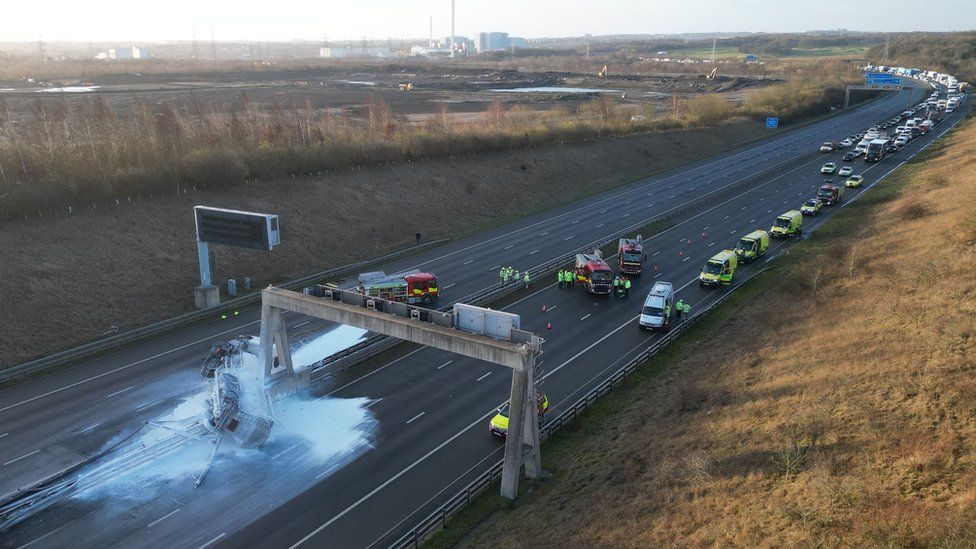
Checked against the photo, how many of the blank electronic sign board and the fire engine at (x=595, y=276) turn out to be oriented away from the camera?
0

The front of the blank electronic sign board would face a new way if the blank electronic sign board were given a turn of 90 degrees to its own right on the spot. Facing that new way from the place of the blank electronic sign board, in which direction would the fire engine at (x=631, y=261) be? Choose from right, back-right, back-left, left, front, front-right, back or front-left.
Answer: back-right

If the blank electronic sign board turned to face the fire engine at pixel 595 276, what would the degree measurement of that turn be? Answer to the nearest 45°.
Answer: approximately 135° to its left

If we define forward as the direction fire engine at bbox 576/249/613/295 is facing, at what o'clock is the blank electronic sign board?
The blank electronic sign board is roughly at 4 o'clock from the fire engine.

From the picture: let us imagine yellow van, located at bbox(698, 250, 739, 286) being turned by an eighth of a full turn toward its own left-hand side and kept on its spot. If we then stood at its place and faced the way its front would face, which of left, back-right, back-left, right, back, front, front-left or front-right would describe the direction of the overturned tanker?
front-right

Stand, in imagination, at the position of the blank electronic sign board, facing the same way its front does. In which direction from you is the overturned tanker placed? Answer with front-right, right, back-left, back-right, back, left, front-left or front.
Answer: front-left

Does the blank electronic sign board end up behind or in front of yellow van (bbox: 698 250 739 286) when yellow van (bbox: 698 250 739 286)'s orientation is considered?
in front

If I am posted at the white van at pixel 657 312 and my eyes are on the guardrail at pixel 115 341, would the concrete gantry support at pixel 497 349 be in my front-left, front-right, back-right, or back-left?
front-left

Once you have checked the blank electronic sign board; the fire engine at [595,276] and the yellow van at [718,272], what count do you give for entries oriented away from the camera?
0

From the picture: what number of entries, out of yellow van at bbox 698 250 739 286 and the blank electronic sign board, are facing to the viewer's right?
0
